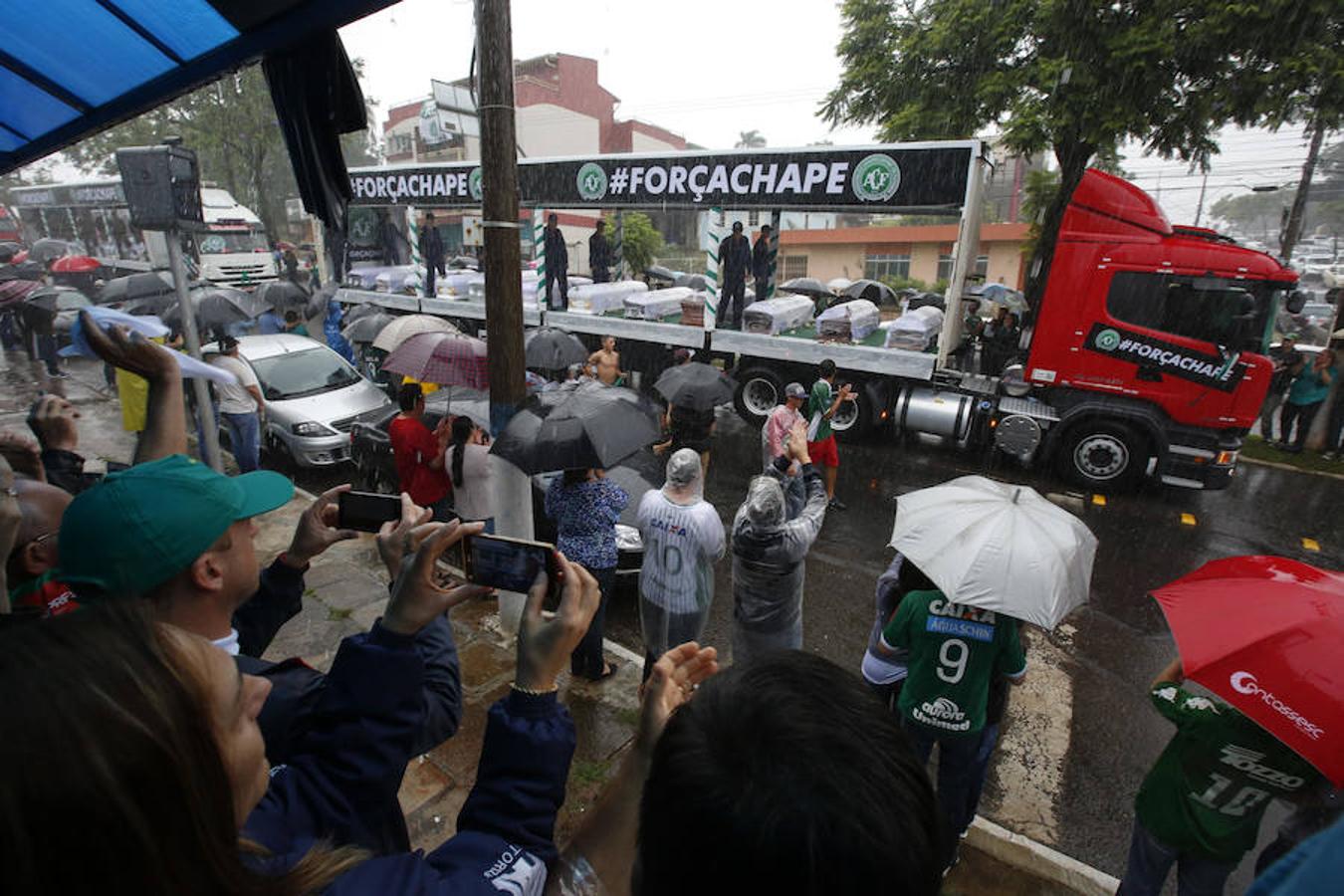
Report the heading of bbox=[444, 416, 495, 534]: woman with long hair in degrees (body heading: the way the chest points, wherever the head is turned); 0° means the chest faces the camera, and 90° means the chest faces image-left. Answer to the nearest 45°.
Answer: approximately 225°

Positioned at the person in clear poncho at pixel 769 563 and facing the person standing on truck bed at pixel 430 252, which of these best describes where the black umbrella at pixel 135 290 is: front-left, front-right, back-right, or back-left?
front-left

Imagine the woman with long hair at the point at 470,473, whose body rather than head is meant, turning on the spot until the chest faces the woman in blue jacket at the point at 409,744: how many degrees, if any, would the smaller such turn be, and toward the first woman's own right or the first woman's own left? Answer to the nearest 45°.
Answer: approximately 135° to the first woman's own right

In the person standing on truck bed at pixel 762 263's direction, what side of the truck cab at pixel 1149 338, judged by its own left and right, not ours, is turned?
back

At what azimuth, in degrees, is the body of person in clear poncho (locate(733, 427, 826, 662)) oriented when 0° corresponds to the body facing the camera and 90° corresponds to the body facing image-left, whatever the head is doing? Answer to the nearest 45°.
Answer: approximately 180°

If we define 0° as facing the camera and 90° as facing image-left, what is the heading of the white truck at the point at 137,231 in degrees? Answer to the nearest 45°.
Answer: approximately 315°

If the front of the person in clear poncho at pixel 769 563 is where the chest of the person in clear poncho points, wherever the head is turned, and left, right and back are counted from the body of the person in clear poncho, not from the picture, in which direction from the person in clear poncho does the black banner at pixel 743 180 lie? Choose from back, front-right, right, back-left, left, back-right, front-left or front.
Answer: front

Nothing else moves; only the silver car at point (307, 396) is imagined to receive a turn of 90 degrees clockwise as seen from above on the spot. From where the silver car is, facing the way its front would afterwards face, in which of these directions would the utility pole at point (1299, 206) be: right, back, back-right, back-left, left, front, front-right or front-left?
back-left

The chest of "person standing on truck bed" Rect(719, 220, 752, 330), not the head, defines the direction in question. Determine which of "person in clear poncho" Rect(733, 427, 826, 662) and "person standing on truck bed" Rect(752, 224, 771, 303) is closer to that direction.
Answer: the person in clear poncho

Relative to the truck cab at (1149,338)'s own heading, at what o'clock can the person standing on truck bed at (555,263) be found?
The person standing on truck bed is roughly at 6 o'clock from the truck cab.

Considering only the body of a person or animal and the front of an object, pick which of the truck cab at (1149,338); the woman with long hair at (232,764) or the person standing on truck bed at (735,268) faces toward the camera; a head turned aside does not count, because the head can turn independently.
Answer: the person standing on truck bed

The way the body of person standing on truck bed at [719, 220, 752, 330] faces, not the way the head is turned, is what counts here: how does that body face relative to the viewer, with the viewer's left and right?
facing the viewer

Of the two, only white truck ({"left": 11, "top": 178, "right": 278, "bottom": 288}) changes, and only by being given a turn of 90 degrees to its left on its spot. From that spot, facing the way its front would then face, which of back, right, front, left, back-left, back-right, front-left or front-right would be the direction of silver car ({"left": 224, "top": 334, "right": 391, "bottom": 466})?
back-right
